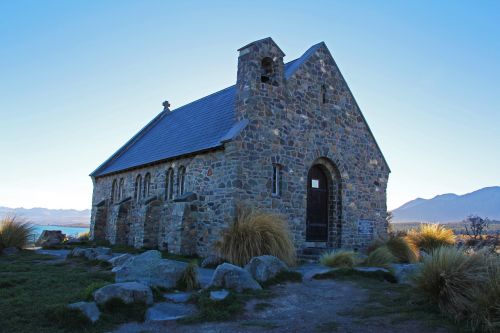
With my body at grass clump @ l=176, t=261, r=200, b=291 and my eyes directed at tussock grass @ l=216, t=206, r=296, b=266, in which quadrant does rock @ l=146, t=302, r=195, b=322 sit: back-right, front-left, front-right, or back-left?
back-right

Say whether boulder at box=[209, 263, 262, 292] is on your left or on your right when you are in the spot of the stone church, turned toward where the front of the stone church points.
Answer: on your right

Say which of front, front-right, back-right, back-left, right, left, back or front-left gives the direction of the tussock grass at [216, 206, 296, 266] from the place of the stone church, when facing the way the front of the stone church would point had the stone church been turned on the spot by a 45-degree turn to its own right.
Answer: front

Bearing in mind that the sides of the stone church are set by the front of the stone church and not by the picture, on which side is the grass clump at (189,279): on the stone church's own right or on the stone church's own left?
on the stone church's own right

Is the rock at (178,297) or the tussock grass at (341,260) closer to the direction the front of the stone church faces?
the tussock grass

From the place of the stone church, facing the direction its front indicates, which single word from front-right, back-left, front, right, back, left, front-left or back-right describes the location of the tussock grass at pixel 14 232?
back-right

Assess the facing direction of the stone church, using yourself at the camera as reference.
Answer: facing the viewer and to the right of the viewer

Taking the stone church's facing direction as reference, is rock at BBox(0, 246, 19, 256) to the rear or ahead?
to the rear

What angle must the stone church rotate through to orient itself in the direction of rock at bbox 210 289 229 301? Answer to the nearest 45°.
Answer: approximately 45° to its right

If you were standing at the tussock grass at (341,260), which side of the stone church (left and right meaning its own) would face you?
front

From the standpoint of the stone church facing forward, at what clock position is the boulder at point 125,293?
The boulder is roughly at 2 o'clock from the stone church.
